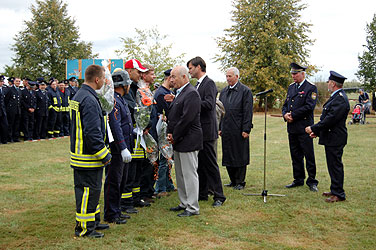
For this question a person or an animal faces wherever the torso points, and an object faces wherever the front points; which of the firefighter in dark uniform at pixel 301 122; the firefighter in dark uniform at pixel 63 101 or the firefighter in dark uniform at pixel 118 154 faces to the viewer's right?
the firefighter in dark uniform at pixel 118 154

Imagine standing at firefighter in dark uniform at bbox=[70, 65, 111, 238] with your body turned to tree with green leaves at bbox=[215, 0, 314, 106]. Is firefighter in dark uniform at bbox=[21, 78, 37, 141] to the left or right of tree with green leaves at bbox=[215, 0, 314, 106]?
left

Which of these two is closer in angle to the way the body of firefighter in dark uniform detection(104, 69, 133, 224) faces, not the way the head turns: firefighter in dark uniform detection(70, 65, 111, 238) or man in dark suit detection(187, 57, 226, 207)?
the man in dark suit

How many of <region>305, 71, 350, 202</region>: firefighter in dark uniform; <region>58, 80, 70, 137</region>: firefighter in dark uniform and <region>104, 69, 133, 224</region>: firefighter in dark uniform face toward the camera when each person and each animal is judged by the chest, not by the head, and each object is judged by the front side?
1

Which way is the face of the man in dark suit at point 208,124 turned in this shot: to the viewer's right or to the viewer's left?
to the viewer's left

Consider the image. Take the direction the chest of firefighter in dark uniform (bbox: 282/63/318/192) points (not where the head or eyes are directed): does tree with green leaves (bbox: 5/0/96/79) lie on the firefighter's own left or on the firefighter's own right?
on the firefighter's own right

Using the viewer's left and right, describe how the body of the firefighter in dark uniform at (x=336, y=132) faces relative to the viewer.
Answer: facing to the left of the viewer

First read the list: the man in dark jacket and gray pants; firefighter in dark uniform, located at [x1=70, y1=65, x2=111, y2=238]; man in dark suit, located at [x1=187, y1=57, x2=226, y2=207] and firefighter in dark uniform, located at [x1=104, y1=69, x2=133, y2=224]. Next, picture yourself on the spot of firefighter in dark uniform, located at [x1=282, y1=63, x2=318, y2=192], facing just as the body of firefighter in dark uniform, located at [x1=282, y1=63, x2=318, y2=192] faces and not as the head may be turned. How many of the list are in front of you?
4

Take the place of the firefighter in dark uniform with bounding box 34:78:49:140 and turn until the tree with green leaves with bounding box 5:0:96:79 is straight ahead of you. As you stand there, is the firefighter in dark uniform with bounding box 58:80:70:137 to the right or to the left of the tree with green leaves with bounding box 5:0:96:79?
right

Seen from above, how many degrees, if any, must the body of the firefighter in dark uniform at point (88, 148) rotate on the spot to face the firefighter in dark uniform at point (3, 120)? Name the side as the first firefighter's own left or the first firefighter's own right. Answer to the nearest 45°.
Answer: approximately 90° to the first firefighter's own left

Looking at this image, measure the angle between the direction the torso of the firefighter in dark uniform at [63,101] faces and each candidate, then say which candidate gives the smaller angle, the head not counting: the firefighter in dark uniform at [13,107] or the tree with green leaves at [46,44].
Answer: the firefighter in dark uniform

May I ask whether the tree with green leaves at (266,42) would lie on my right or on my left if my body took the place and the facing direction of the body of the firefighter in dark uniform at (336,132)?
on my right

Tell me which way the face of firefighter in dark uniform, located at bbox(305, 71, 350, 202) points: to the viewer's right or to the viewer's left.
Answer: to the viewer's left

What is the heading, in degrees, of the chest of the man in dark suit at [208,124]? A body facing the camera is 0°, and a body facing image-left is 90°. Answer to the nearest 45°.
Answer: approximately 90°

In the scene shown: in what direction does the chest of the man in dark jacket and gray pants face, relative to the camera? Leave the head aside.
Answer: to the viewer's left

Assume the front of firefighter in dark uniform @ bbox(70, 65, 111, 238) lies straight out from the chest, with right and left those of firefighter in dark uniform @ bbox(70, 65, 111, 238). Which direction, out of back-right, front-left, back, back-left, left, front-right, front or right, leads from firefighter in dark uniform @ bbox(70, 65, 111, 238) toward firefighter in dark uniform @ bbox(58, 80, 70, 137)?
left

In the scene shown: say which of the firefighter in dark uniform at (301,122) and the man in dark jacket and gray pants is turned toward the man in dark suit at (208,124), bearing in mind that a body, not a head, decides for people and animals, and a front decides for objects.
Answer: the firefighter in dark uniform
